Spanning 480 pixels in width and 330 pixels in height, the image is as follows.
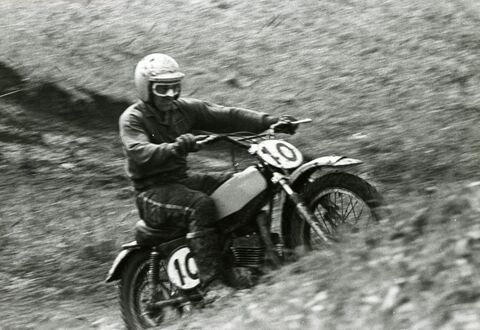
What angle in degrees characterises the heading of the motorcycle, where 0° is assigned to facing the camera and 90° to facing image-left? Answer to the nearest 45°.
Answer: approximately 315°

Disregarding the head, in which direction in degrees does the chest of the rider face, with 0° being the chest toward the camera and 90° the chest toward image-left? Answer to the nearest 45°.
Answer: approximately 315°
